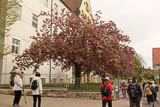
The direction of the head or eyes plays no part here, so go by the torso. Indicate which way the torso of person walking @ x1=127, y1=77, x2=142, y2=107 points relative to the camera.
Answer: away from the camera

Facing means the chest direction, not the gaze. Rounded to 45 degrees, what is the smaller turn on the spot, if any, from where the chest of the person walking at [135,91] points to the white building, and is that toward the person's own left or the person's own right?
approximately 45° to the person's own left
